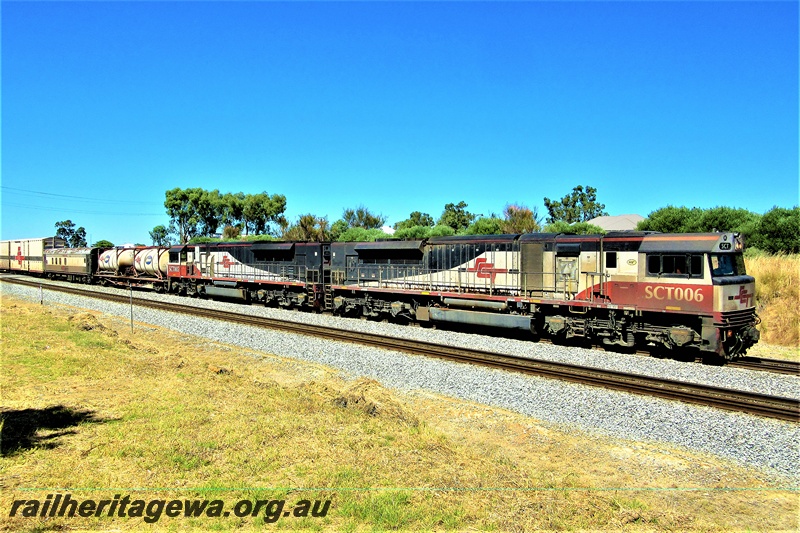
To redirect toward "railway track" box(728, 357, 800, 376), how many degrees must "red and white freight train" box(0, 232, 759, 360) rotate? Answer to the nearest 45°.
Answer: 0° — it already faces it

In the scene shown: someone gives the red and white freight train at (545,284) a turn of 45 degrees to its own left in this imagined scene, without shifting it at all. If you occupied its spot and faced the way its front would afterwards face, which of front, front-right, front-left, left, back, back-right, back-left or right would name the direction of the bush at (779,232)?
front-left

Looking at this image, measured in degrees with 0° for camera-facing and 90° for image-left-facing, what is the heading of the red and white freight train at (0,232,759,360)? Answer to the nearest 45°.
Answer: approximately 315°
